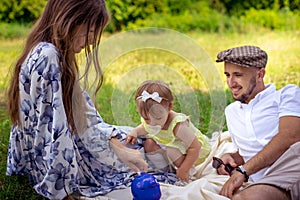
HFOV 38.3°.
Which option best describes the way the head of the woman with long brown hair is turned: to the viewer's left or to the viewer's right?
to the viewer's right

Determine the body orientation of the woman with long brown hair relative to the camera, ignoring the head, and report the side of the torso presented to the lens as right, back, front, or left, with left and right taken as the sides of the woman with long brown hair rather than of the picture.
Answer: right
